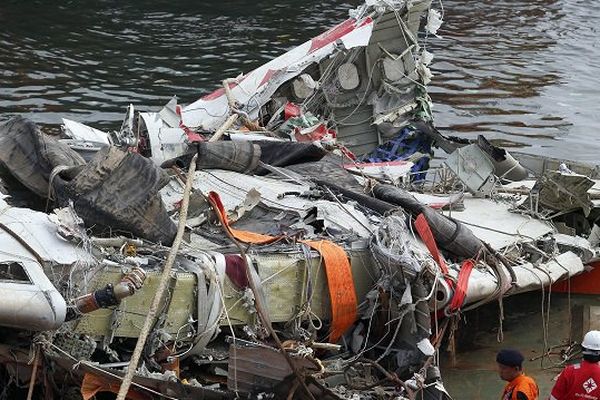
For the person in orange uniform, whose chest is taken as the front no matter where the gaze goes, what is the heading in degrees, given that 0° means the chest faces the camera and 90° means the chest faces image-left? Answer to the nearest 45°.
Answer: approximately 90°
